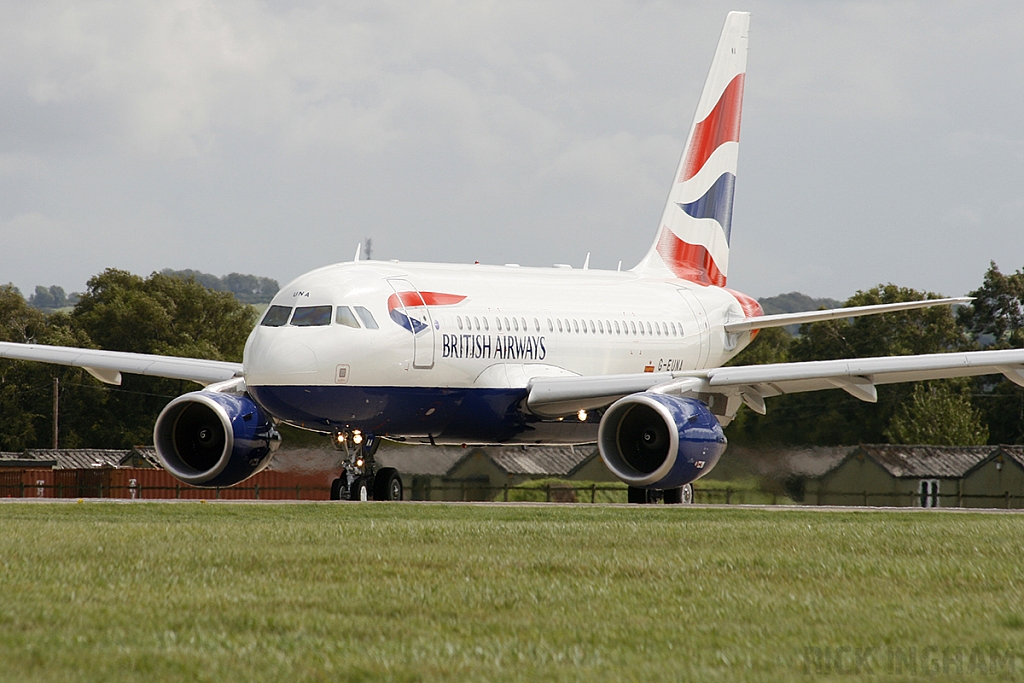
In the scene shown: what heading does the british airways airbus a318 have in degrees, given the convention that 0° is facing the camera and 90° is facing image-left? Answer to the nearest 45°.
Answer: approximately 45°

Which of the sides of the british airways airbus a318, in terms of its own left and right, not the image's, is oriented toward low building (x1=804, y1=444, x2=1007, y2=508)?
back

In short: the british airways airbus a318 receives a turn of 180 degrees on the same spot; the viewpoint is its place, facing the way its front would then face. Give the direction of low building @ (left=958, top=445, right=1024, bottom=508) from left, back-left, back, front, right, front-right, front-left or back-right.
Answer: front
